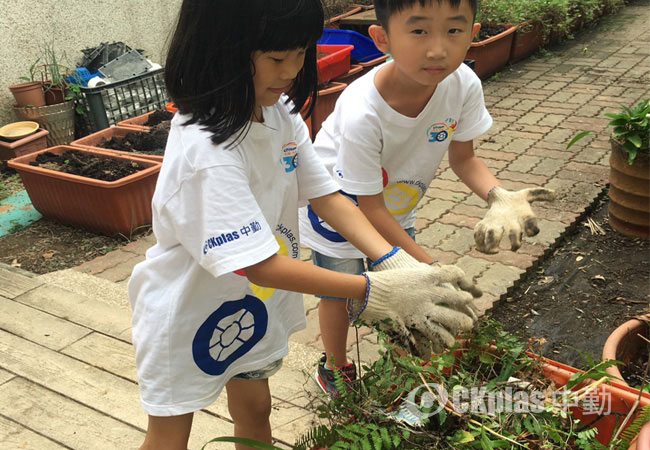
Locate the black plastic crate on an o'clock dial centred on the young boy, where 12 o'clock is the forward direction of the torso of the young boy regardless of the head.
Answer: The black plastic crate is roughly at 6 o'clock from the young boy.

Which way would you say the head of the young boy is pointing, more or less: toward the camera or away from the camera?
toward the camera

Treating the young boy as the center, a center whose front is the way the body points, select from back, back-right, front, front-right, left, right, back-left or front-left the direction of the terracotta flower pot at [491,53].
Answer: back-left

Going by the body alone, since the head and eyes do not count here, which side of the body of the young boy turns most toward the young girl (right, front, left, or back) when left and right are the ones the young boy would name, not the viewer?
right

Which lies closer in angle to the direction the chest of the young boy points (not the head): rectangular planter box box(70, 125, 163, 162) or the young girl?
the young girl

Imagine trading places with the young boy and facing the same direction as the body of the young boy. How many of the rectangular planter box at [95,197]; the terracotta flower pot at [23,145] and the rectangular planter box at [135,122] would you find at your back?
3

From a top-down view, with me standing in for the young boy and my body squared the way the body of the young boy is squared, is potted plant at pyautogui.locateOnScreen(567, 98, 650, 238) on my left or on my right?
on my left

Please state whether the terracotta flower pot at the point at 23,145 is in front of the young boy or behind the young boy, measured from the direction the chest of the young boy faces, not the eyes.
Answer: behind

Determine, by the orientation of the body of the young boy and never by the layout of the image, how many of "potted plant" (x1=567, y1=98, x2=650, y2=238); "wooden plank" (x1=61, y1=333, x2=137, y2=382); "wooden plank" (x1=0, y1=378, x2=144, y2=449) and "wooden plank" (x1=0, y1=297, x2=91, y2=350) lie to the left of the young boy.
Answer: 1

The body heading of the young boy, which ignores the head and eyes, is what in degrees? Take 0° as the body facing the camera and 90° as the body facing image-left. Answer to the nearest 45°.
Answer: approximately 315°

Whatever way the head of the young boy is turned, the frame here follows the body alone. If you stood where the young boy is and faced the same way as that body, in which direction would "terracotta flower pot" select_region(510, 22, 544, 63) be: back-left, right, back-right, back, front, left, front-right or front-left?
back-left

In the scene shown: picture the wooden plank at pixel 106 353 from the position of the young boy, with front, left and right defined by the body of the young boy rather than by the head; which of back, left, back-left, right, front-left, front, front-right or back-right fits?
back-right
